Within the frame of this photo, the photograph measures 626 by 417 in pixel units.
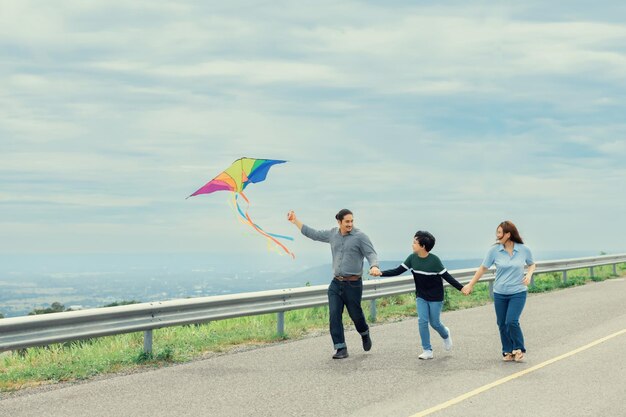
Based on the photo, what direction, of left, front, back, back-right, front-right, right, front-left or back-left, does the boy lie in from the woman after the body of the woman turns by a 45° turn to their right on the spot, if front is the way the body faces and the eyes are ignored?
front-right

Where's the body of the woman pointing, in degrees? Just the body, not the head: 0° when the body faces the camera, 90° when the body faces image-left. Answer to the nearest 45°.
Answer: approximately 0°

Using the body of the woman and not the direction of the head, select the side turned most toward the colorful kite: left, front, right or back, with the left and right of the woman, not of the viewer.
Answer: right

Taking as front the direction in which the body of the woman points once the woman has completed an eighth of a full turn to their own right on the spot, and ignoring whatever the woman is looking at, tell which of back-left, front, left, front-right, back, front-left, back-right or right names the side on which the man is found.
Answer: front-right

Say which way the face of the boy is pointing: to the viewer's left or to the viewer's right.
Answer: to the viewer's left
